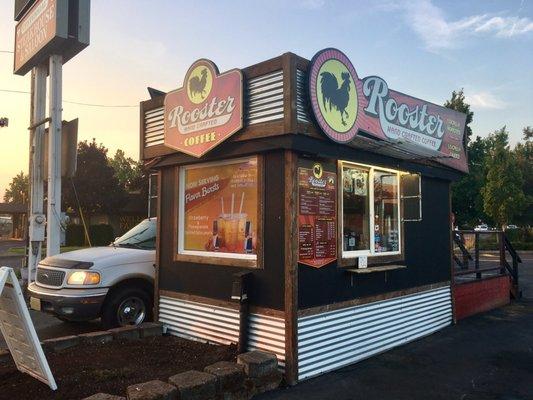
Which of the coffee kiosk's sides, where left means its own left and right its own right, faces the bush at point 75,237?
back

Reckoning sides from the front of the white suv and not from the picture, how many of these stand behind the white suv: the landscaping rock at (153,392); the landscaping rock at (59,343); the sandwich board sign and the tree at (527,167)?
1

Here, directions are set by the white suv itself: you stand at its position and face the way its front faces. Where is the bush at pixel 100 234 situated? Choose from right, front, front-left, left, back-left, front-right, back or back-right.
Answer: back-right

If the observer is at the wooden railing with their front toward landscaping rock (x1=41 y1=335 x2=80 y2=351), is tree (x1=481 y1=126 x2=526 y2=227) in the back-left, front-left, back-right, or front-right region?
back-right

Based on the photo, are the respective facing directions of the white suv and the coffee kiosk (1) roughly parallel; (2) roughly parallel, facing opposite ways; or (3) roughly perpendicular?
roughly perpendicular

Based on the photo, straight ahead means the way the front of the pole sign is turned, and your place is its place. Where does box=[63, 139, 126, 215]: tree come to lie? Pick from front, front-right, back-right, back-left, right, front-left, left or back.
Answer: back-right

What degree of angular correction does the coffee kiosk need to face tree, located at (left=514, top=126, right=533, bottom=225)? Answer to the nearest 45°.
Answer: approximately 90° to its left

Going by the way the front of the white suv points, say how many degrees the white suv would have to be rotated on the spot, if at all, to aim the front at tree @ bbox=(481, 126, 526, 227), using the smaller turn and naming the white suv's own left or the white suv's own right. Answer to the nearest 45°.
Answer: approximately 180°

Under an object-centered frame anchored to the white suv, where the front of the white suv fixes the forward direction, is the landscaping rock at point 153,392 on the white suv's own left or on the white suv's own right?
on the white suv's own left

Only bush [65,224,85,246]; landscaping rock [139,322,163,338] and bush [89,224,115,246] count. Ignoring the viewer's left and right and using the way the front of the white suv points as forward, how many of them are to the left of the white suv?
1
